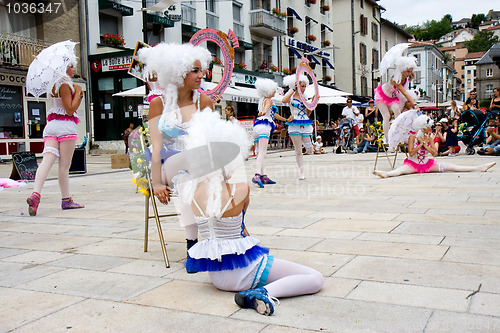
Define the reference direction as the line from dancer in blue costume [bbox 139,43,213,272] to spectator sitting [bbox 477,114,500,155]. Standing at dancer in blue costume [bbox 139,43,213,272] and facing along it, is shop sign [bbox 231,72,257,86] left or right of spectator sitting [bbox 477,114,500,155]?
left

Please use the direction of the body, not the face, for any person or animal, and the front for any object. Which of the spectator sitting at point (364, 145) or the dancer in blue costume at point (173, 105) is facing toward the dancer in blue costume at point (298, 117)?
the spectator sitting

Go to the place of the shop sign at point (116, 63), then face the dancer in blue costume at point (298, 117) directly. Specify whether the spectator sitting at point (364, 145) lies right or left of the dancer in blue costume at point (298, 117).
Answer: left

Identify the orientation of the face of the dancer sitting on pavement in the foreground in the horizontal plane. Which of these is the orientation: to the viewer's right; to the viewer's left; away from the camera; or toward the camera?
away from the camera

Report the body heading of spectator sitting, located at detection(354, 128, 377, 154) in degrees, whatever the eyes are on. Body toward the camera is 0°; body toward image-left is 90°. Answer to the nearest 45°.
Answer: approximately 0°

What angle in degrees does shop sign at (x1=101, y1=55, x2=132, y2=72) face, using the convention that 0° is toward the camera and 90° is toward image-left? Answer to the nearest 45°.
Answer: approximately 0°
